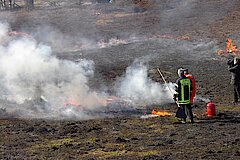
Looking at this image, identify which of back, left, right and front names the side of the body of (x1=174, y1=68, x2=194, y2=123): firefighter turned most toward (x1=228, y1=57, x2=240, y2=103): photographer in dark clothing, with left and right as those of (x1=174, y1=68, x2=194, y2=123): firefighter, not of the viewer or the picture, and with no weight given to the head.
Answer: right

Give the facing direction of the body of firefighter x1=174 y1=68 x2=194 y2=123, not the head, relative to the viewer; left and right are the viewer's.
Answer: facing away from the viewer and to the left of the viewer

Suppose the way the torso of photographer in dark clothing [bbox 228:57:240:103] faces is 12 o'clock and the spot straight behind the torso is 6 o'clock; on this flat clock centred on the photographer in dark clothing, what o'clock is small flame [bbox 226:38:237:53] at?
The small flame is roughly at 3 o'clock from the photographer in dark clothing.

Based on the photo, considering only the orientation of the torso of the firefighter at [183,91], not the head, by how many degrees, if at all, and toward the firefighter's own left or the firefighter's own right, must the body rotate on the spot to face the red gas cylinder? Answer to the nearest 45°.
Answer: approximately 90° to the firefighter's own right

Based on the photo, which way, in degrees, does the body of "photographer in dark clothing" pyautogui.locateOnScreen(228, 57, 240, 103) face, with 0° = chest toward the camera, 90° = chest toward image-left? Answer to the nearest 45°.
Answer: approximately 90°

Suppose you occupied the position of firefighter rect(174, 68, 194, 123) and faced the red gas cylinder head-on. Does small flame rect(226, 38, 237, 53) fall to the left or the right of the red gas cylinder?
left

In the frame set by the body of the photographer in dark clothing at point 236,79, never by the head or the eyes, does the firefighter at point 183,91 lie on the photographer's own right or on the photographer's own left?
on the photographer's own left

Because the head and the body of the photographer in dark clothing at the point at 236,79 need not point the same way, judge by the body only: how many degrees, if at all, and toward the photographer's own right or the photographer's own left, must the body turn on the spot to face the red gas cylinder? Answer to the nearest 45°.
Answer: approximately 90° to the photographer's own left

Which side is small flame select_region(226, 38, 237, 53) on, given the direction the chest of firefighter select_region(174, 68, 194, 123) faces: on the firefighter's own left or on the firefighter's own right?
on the firefighter's own right
